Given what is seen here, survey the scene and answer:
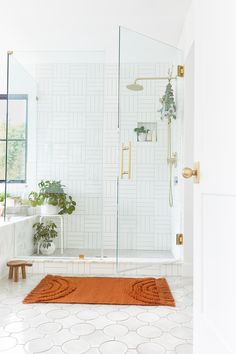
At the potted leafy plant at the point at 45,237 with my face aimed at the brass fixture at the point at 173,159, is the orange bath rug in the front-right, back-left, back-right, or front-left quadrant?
front-right

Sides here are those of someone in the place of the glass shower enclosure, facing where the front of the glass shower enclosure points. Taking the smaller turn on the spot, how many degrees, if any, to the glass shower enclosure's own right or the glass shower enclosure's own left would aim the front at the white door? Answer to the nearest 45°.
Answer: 0° — it already faces it

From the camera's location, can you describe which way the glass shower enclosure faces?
facing the viewer
